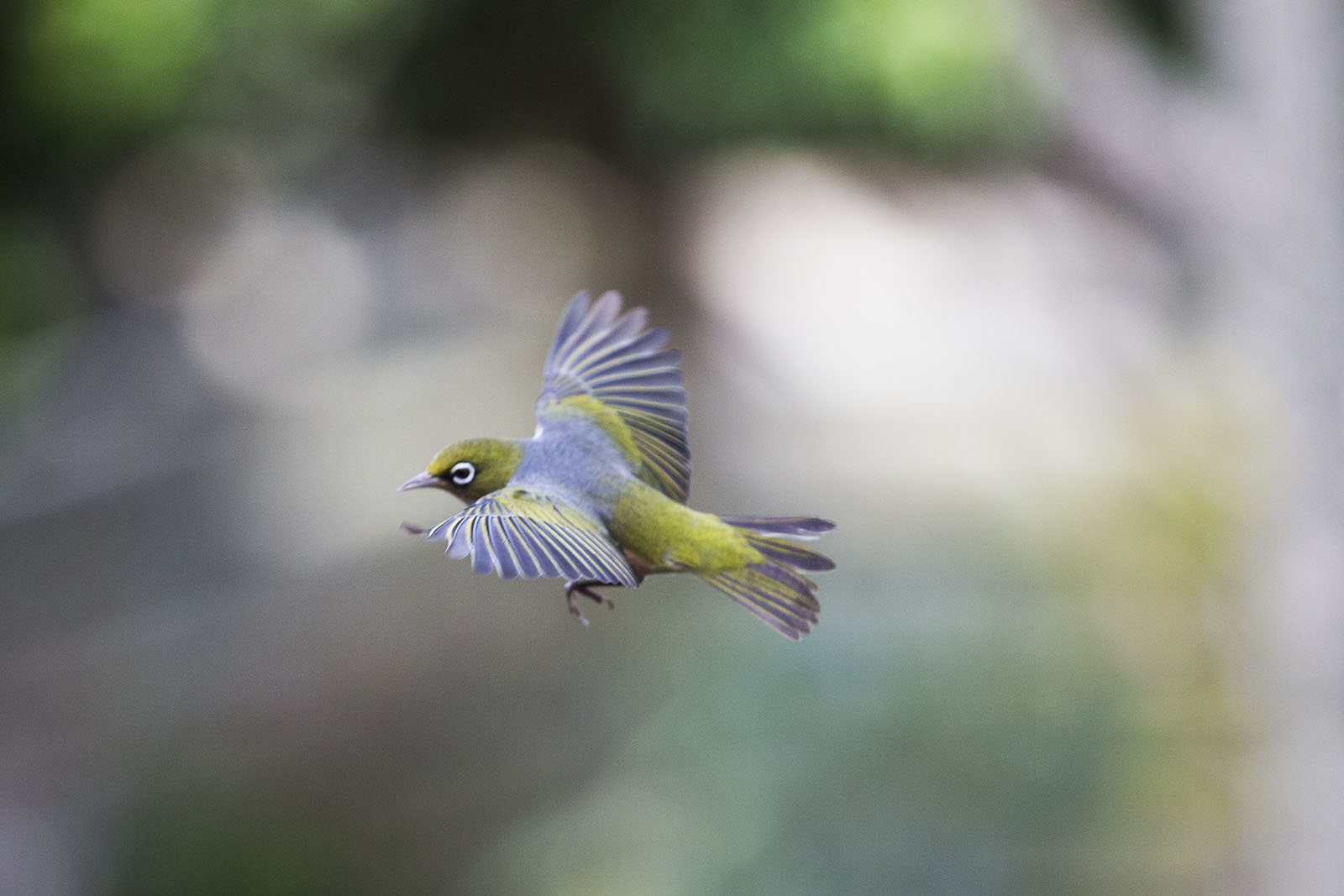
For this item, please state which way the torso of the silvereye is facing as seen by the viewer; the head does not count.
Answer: to the viewer's left
